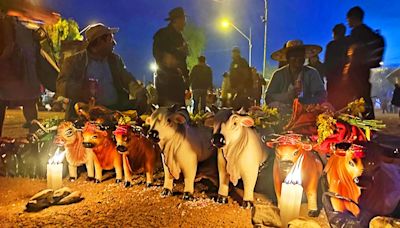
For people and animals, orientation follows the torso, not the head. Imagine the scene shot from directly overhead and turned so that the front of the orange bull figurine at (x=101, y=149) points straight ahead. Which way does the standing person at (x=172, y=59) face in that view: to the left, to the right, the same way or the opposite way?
to the left

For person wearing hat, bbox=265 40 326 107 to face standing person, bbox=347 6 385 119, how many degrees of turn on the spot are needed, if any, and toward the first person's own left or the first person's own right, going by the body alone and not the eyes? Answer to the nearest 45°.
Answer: approximately 135° to the first person's own left

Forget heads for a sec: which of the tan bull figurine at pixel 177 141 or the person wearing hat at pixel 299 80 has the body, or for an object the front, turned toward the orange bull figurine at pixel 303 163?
the person wearing hat

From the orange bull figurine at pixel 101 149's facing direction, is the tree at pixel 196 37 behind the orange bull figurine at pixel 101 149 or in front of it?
behind

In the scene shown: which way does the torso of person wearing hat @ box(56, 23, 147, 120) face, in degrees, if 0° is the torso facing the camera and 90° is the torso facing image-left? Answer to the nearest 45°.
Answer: approximately 315°
